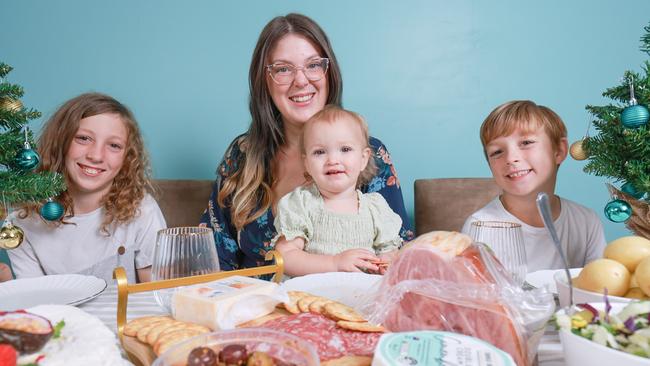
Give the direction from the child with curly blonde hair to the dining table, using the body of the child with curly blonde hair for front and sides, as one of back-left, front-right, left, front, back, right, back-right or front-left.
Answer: front

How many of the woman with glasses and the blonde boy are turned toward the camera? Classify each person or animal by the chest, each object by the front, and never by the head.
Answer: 2

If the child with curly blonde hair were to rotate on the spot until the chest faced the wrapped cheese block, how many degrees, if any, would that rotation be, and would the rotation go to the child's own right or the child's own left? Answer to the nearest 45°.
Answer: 0° — they already face it

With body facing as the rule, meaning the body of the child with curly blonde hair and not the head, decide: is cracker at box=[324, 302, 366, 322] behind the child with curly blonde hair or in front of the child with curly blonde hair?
in front

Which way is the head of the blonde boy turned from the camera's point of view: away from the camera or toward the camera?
toward the camera

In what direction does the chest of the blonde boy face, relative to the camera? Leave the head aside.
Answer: toward the camera

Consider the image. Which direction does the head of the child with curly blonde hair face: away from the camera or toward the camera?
toward the camera

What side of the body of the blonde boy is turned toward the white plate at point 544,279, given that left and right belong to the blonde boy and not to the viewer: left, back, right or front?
front

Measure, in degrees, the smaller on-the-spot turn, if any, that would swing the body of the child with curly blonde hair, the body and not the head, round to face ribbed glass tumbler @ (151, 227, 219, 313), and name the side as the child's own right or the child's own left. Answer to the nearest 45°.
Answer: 0° — they already face it

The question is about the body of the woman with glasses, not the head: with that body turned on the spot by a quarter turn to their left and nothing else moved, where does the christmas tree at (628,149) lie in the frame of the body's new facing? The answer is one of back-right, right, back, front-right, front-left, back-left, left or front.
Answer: front-right

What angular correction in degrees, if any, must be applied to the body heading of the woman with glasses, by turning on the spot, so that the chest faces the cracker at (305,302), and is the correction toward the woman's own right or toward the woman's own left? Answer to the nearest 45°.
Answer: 0° — they already face it

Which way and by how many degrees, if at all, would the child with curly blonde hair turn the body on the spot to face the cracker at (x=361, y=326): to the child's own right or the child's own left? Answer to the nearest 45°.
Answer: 0° — they already face it

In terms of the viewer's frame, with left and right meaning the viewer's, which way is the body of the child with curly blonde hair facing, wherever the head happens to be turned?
facing the viewer

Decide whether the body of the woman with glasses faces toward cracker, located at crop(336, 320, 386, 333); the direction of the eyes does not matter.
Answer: yes

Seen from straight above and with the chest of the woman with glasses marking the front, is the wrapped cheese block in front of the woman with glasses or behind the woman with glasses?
in front
